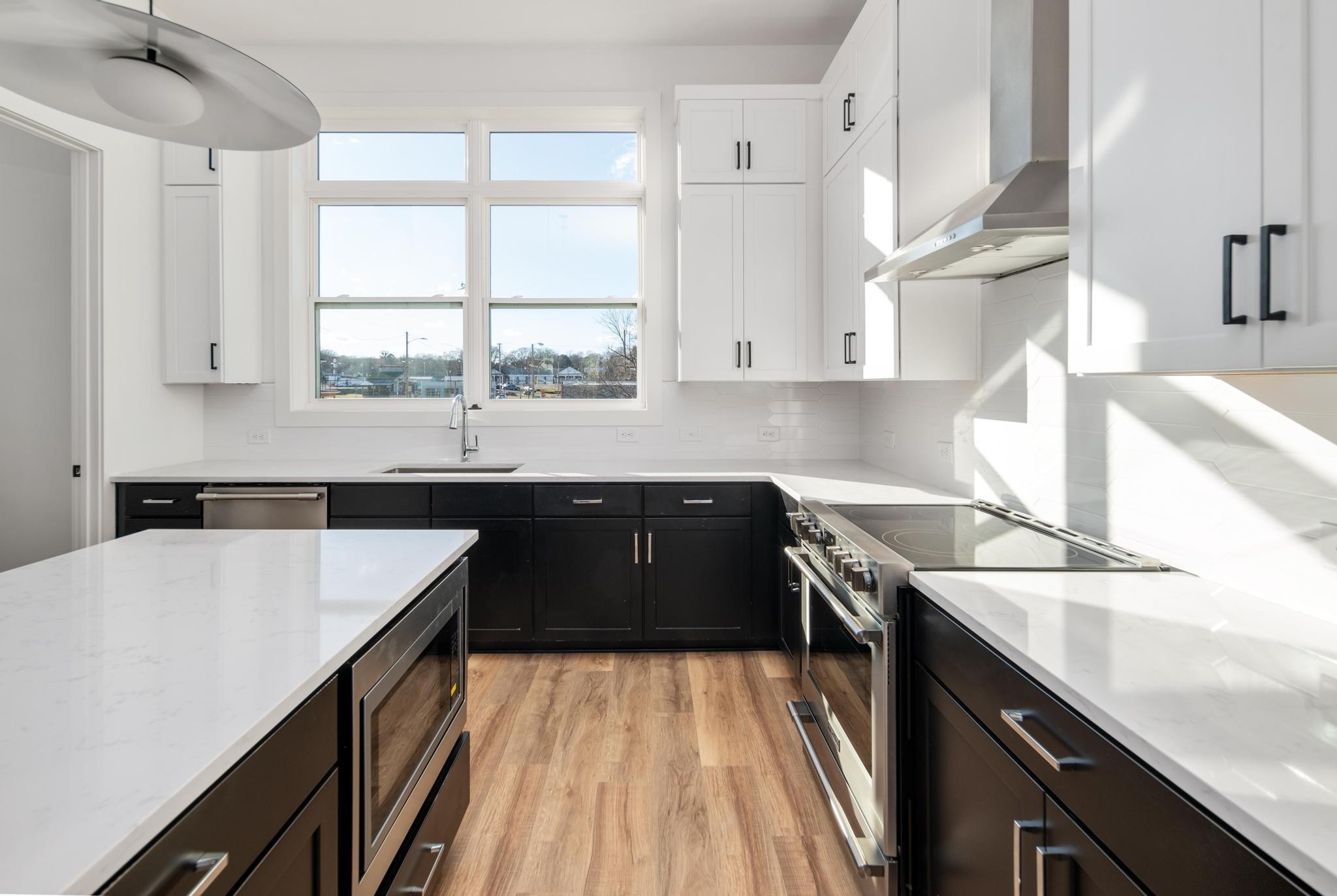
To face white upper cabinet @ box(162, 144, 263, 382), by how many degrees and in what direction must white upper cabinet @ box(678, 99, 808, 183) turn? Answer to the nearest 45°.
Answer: approximately 90° to its right

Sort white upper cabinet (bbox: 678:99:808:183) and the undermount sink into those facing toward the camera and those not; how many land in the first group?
2

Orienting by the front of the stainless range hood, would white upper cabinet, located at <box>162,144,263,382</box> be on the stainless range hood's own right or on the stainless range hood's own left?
on the stainless range hood's own right

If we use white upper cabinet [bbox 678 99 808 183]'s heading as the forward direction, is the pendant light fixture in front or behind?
in front

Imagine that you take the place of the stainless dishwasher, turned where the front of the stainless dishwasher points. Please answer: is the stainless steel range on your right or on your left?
on your left

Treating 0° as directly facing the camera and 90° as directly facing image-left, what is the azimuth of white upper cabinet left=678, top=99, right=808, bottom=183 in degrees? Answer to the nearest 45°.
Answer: approximately 0°

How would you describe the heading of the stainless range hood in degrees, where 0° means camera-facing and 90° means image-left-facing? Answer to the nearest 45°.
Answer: approximately 45°

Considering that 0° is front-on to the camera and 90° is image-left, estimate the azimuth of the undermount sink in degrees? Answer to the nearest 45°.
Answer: approximately 0°

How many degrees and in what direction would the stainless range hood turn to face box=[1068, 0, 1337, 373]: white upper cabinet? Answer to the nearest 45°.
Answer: approximately 45° to its left

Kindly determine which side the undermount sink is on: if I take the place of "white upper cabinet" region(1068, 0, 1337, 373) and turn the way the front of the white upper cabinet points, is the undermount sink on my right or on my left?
on my right
